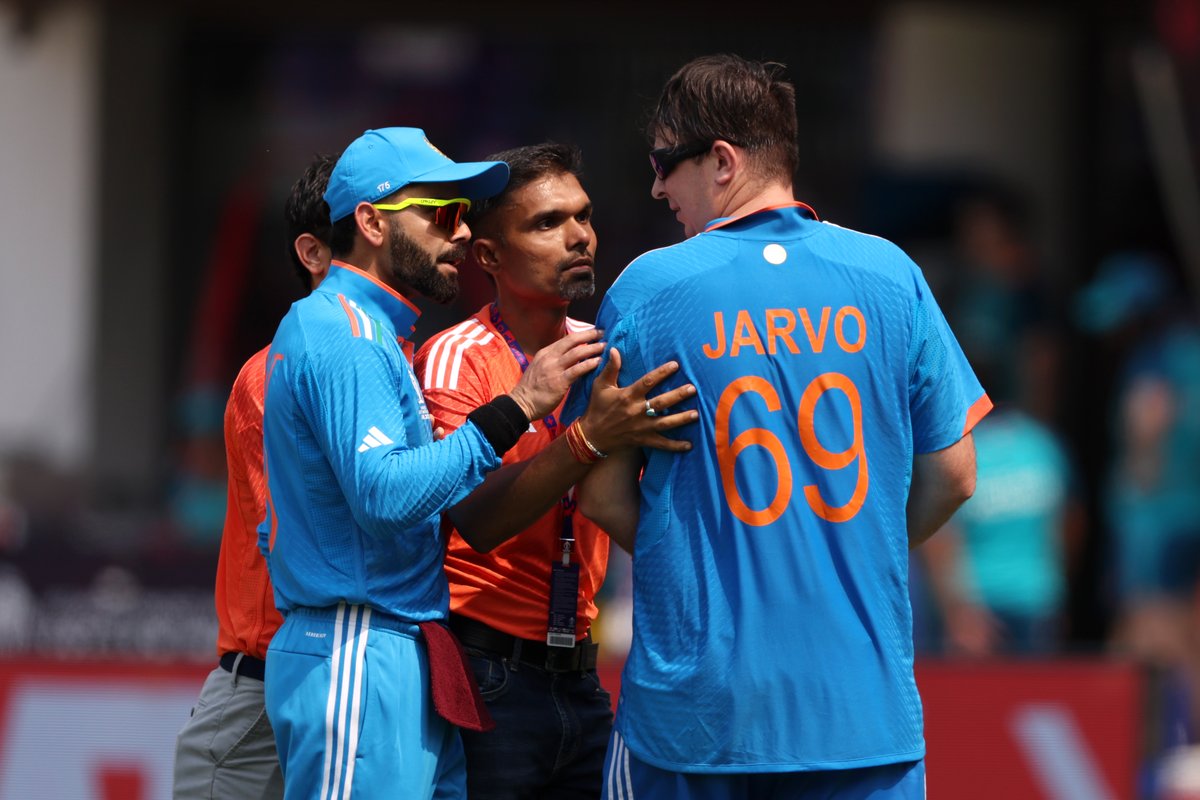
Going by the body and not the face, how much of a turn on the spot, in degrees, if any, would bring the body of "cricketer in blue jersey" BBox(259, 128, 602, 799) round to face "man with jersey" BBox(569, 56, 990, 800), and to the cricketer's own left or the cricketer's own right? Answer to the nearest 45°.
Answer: approximately 45° to the cricketer's own right

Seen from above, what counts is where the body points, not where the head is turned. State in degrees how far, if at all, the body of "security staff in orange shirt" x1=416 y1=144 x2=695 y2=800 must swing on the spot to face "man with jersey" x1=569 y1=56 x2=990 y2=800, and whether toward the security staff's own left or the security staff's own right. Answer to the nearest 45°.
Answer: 0° — they already face them

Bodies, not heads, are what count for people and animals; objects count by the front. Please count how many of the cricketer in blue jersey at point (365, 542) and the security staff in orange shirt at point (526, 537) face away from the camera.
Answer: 0

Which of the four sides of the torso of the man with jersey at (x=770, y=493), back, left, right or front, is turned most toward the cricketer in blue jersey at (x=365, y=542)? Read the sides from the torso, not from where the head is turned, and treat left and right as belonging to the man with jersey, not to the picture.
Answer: left

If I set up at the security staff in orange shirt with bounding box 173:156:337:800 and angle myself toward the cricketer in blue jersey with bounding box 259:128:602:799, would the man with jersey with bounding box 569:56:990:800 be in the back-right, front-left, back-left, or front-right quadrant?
front-left

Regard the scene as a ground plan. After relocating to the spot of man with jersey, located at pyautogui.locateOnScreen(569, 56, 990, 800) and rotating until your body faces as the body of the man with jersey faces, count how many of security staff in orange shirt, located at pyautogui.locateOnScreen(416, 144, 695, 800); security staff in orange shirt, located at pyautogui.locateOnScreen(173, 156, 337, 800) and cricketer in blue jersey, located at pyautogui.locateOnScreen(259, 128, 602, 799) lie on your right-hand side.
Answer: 0

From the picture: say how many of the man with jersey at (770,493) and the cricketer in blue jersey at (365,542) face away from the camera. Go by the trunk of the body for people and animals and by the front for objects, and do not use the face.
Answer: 1

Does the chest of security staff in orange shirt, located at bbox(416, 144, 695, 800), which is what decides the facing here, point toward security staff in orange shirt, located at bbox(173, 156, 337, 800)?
no

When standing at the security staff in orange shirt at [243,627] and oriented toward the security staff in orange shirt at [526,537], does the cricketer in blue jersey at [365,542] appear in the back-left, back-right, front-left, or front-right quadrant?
front-right

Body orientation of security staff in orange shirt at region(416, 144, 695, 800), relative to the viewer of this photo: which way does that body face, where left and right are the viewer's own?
facing the viewer and to the right of the viewer

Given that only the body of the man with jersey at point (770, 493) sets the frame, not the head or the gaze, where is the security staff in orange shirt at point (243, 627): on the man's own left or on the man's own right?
on the man's own left

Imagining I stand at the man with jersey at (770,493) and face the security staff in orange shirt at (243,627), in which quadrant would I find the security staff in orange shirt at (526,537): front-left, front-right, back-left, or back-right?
front-right

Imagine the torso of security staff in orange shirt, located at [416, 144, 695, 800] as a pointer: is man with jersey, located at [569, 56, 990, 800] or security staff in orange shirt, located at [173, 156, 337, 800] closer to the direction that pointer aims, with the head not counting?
the man with jersey

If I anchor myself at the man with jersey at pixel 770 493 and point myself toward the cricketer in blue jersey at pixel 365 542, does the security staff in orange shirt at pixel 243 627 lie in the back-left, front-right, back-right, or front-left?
front-right

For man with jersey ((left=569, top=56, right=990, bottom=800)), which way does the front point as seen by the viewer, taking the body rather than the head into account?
away from the camera

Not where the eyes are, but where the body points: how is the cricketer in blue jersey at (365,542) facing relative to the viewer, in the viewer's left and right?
facing to the right of the viewer

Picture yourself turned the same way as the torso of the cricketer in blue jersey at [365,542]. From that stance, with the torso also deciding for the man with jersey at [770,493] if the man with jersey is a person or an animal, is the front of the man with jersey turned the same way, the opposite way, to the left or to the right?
to the left

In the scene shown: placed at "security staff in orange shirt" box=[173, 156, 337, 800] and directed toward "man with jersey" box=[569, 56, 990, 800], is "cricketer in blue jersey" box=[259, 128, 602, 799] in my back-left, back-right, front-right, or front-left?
front-right
